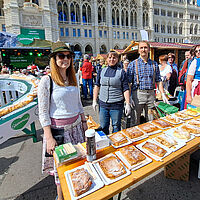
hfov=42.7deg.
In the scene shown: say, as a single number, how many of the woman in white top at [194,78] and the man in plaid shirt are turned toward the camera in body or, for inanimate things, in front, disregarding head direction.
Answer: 2

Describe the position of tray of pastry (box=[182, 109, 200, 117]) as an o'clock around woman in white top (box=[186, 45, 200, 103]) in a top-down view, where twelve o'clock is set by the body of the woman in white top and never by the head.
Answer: The tray of pastry is roughly at 12 o'clock from the woman in white top.

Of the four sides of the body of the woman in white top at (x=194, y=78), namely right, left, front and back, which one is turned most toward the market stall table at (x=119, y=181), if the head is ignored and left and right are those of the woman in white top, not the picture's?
front

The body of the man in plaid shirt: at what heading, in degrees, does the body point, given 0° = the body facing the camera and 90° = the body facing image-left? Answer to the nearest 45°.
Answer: approximately 0°
